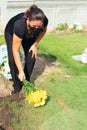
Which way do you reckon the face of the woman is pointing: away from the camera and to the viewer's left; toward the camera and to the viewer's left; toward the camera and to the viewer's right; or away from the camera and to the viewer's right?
toward the camera and to the viewer's right

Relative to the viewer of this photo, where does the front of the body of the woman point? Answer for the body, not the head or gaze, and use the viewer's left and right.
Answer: facing the viewer and to the right of the viewer
